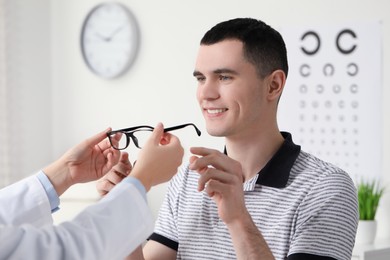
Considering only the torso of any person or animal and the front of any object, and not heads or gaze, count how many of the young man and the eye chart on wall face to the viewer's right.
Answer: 0

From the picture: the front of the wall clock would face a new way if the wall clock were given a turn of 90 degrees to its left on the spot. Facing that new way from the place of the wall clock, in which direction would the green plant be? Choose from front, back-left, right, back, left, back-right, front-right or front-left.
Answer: front

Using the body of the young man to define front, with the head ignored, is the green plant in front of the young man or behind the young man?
behind

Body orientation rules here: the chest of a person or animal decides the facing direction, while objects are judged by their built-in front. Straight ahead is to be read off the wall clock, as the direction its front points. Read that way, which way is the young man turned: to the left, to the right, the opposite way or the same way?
the same way

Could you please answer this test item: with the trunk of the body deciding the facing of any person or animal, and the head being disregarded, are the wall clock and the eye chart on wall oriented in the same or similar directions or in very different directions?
same or similar directions

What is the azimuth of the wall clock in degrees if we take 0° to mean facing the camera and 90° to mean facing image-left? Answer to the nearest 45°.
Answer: approximately 45°

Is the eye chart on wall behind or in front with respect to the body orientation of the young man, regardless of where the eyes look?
behind

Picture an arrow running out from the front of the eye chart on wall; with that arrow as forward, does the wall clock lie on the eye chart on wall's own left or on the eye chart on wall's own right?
on the eye chart on wall's own right

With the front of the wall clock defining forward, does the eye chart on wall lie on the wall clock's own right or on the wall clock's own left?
on the wall clock's own left

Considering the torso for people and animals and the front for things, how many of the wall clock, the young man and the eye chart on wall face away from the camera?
0
